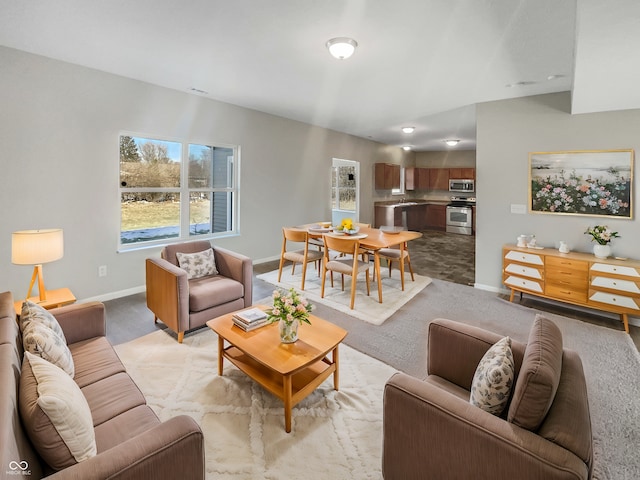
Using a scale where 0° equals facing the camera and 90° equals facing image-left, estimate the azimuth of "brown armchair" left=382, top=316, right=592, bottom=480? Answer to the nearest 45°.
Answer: approximately 90°

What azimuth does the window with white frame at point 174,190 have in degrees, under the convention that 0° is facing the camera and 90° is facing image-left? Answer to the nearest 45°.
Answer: approximately 315°

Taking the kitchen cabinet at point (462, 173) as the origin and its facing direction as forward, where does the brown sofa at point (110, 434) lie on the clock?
The brown sofa is roughly at 12 o'clock from the kitchen cabinet.

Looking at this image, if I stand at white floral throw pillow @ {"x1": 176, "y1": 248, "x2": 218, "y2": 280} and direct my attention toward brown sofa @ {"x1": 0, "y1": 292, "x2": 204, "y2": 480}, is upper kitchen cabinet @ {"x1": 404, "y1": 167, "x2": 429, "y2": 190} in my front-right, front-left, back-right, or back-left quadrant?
back-left

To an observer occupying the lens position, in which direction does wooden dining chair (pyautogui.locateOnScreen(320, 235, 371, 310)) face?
facing away from the viewer and to the right of the viewer

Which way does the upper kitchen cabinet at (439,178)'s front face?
toward the camera

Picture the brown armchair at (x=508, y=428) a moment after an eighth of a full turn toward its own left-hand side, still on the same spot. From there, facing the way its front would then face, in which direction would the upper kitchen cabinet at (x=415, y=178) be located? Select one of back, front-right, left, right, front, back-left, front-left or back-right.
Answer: back-right

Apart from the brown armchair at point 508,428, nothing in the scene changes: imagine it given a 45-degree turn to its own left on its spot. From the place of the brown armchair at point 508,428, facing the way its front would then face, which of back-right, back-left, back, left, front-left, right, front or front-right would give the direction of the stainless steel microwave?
back-right

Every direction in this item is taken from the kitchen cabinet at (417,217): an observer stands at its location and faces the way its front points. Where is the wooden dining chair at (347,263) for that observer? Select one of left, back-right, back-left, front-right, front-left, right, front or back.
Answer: front

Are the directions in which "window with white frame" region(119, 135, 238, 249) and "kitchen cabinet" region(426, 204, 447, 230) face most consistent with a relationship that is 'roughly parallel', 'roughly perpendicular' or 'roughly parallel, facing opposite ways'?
roughly perpendicular
